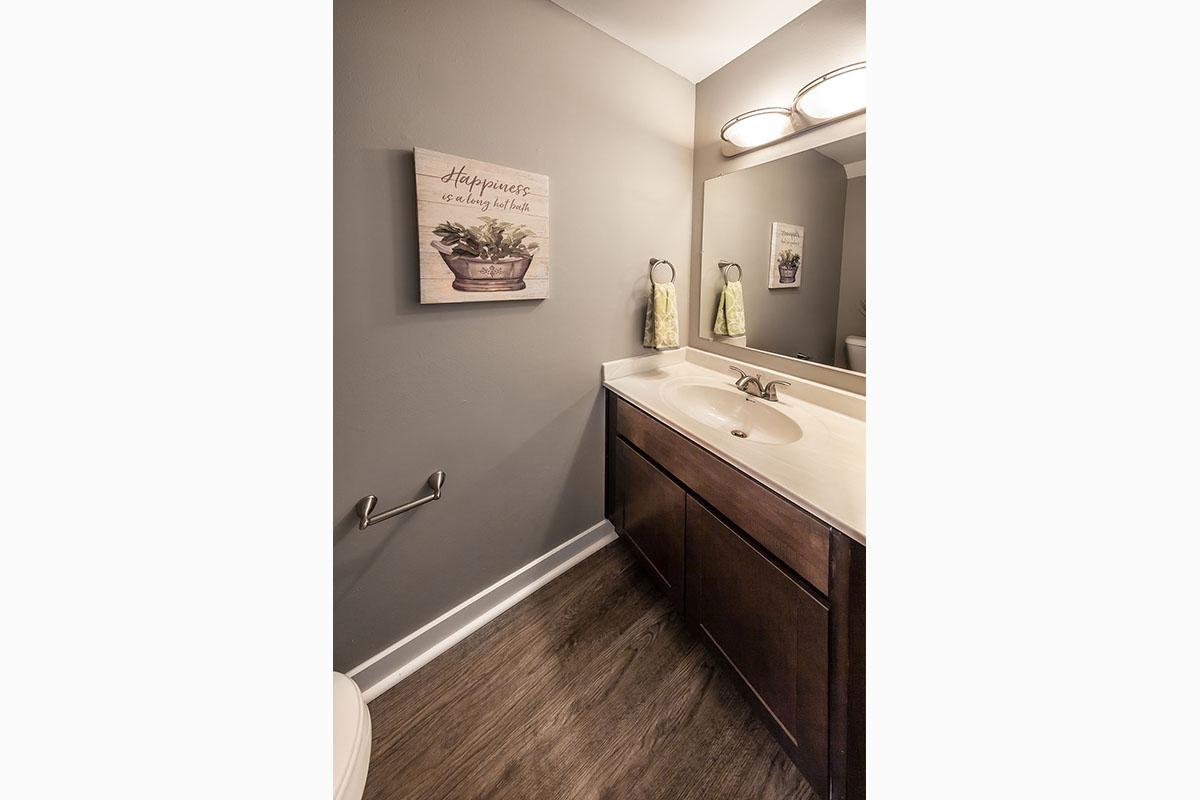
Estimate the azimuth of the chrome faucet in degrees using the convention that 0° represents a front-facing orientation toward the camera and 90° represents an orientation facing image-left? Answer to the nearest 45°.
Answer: approximately 45°

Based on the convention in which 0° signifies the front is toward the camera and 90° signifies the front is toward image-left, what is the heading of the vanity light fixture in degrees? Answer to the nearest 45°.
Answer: approximately 45°

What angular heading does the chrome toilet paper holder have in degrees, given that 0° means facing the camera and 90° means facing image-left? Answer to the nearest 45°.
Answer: approximately 315°

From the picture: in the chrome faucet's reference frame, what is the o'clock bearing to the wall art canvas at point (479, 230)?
The wall art canvas is roughly at 12 o'clock from the chrome faucet.

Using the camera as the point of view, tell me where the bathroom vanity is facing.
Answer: facing the viewer and to the left of the viewer

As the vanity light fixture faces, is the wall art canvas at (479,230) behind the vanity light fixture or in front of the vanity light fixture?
in front

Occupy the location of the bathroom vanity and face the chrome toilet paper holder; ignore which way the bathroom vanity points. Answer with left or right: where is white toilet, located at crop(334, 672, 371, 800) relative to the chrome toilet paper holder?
left

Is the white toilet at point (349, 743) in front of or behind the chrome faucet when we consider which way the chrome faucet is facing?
in front

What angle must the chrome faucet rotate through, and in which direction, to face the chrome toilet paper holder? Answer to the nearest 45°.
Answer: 0° — it already faces it

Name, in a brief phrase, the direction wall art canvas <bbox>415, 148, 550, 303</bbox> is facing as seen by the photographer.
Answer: facing the viewer and to the right of the viewer

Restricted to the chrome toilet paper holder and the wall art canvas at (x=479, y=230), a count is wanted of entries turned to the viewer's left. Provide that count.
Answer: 0
